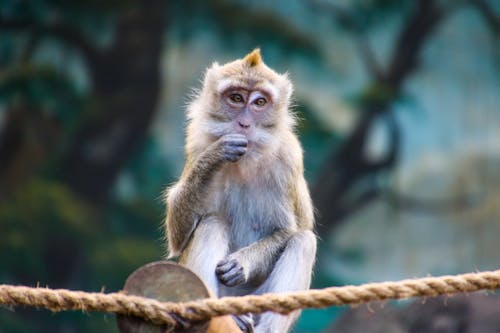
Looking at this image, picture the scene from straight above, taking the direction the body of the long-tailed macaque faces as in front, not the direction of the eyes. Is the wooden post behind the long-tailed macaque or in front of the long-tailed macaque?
in front

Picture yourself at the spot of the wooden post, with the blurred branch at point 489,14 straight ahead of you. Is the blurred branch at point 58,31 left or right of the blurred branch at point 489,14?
left

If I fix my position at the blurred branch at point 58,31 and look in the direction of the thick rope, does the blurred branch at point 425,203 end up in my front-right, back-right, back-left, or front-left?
front-left

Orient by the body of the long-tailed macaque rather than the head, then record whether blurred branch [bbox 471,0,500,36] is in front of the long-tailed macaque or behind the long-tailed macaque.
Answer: behind

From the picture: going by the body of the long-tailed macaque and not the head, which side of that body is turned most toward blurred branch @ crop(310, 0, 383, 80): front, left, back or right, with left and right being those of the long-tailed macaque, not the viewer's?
back

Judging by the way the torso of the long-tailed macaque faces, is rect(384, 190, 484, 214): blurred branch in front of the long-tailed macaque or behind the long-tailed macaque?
behind

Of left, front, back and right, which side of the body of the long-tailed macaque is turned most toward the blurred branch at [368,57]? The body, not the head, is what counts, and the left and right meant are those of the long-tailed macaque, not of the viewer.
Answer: back

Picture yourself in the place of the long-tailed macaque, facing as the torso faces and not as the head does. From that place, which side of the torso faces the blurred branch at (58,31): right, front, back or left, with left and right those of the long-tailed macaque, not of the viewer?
back

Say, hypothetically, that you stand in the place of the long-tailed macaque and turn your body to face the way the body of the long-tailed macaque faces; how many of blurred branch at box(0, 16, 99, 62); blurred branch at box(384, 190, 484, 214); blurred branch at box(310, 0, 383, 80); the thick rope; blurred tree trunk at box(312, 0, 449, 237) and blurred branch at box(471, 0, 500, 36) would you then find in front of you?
1

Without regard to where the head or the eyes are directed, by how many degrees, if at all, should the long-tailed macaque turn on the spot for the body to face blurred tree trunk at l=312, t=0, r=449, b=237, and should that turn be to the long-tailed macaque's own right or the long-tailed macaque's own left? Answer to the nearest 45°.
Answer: approximately 180°

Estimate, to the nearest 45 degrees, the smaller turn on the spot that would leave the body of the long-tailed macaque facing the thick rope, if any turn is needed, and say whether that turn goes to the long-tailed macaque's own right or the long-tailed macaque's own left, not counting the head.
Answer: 0° — it already faces it

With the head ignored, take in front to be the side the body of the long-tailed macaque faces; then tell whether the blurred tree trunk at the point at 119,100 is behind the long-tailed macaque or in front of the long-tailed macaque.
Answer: behind

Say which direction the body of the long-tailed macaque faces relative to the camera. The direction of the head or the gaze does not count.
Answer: toward the camera

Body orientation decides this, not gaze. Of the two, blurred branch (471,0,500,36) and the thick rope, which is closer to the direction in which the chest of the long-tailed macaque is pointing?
the thick rope
